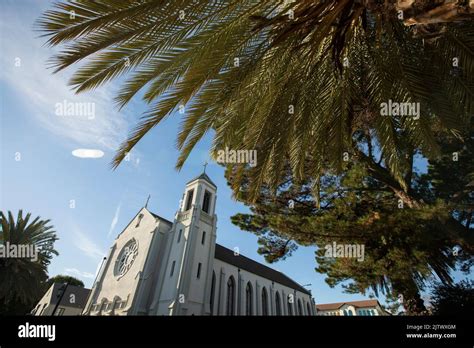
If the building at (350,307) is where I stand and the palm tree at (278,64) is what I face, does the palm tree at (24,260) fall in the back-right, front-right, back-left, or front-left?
front-right

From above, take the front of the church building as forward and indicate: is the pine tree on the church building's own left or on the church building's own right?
on the church building's own left

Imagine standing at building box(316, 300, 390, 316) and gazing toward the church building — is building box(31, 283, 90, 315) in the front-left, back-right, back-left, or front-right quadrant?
front-right

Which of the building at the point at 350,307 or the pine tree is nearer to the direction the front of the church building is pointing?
the pine tree

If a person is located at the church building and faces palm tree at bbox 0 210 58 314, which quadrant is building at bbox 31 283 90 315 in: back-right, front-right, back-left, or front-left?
front-right

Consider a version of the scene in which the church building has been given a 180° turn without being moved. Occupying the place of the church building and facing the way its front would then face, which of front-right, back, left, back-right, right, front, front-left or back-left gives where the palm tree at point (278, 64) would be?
back-right

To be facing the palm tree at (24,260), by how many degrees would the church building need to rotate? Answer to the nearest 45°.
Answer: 0° — it already faces it

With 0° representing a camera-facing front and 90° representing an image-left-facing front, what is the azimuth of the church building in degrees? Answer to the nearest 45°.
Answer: approximately 45°

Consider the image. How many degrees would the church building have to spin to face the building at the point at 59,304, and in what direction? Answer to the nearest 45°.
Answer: approximately 90° to its right

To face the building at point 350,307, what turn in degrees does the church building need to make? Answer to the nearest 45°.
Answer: approximately 180°
